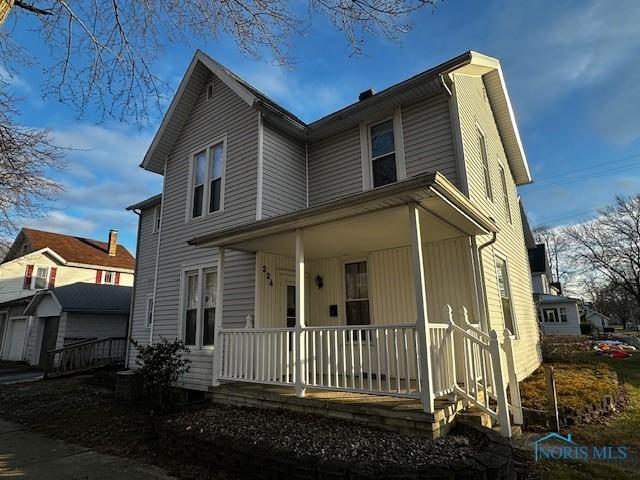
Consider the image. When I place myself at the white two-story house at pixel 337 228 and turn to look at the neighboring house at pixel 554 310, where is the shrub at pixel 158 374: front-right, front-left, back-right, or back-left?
back-left

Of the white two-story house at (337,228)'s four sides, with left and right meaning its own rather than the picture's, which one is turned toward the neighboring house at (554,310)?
back

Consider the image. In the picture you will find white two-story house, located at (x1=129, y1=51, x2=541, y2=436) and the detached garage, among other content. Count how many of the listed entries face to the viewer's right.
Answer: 0

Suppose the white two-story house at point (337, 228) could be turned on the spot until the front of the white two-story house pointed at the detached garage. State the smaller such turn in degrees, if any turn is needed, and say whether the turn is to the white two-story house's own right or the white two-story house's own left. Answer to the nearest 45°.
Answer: approximately 90° to the white two-story house's own right

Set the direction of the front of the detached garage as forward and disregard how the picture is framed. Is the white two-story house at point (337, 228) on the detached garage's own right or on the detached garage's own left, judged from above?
on the detached garage's own left

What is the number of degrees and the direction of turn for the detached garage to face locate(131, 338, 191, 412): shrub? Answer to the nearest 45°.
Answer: approximately 45° to its left

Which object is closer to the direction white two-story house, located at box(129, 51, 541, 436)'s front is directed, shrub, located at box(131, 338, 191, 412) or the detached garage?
the shrub

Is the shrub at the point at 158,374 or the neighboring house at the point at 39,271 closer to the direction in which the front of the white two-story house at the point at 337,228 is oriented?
the shrub

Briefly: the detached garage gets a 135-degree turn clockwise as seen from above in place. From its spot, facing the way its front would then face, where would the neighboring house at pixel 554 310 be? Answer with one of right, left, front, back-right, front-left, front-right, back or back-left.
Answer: right
